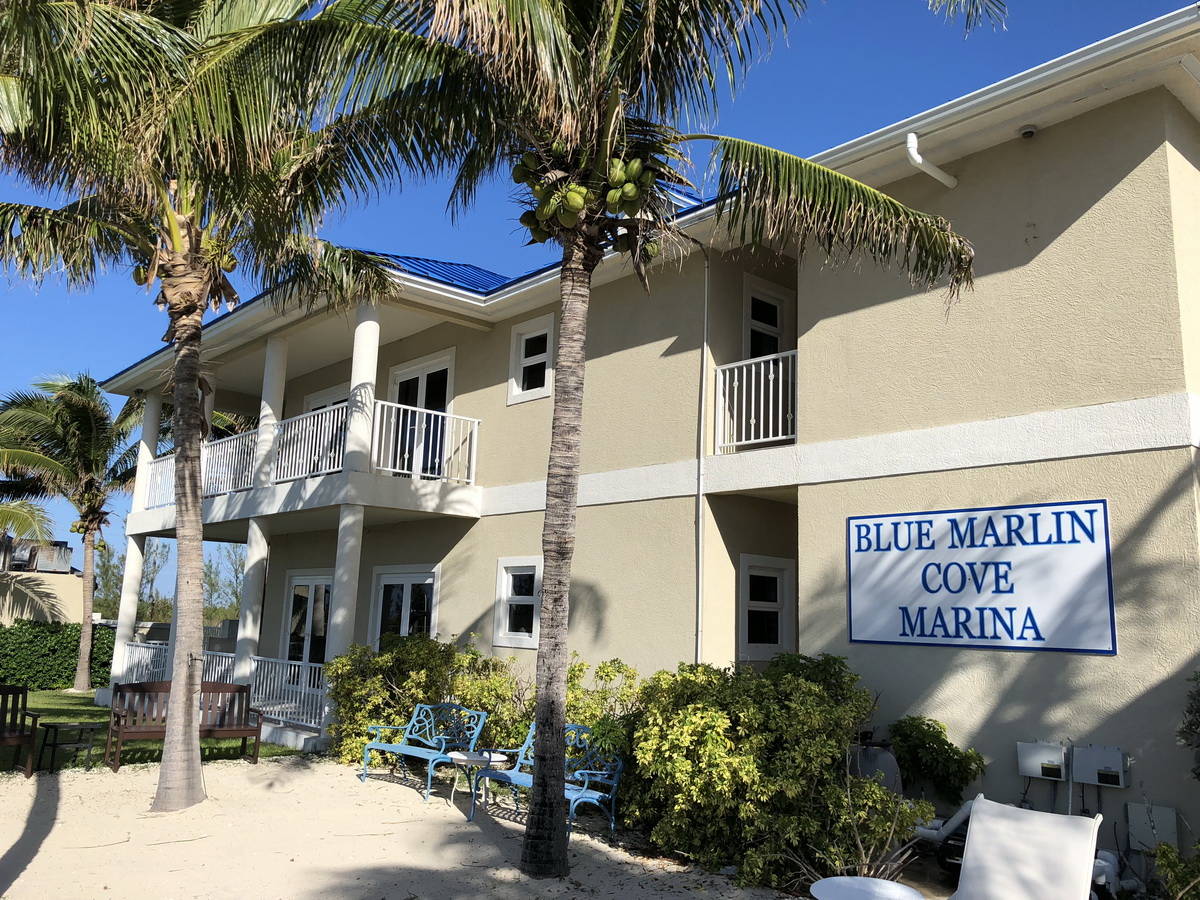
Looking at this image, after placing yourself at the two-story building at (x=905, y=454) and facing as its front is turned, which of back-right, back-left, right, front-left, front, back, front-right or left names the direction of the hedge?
right

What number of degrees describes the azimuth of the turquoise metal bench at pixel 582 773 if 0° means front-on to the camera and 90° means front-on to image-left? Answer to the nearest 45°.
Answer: approximately 45°

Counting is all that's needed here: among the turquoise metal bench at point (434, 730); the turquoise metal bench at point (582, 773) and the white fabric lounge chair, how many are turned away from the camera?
1

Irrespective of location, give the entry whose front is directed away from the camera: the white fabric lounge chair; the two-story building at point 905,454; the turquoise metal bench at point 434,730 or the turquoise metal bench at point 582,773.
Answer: the white fabric lounge chair

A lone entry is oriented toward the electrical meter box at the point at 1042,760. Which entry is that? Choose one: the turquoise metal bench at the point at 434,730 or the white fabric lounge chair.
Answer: the white fabric lounge chair

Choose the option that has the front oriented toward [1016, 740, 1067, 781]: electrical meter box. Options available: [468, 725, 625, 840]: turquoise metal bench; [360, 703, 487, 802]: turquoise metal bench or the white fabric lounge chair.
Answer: the white fabric lounge chair

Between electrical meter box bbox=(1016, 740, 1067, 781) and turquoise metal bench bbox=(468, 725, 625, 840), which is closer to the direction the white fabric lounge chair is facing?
the turquoise metal bench

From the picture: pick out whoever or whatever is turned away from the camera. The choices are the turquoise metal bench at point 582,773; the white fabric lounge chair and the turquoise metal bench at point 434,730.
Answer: the white fabric lounge chair

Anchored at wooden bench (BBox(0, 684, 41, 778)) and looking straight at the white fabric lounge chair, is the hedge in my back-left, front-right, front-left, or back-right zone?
back-left

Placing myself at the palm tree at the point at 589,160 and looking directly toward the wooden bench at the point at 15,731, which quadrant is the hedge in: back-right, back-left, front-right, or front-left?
front-right

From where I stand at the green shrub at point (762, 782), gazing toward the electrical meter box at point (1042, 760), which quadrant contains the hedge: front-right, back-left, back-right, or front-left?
back-left
